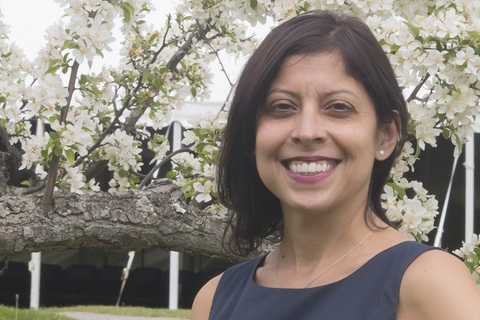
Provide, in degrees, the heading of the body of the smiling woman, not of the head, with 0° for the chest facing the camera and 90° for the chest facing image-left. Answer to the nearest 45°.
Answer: approximately 45°
